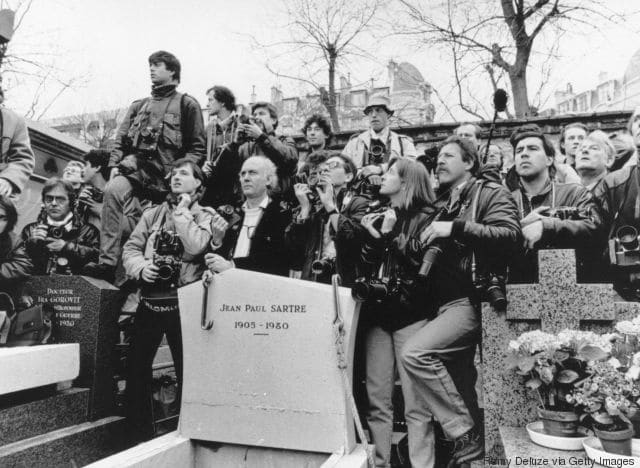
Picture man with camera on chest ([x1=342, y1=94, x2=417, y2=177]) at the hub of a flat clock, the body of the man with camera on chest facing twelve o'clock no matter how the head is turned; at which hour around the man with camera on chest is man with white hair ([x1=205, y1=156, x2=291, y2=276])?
The man with white hair is roughly at 1 o'clock from the man with camera on chest.

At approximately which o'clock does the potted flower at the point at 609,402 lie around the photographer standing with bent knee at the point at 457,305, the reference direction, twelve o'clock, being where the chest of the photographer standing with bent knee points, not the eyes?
The potted flower is roughly at 9 o'clock from the photographer standing with bent knee.

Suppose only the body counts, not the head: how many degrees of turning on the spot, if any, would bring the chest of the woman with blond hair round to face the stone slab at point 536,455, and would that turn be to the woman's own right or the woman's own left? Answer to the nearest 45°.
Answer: approximately 90° to the woman's own left

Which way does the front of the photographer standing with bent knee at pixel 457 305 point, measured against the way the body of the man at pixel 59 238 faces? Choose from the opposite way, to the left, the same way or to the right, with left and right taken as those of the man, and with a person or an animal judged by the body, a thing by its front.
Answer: to the right

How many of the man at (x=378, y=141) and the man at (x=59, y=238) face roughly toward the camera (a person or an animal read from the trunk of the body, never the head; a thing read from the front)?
2

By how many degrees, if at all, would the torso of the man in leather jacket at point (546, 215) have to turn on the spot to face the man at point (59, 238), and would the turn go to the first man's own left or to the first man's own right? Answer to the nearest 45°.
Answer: approximately 45° to the first man's own right

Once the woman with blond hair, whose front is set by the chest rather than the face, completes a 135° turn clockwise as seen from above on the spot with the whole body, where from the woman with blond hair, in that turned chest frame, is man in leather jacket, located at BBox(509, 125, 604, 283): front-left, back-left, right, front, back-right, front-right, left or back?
right

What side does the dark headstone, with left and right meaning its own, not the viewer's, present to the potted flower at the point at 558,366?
left

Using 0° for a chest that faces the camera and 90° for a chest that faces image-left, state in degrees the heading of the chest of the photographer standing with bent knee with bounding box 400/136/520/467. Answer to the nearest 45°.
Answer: approximately 45°

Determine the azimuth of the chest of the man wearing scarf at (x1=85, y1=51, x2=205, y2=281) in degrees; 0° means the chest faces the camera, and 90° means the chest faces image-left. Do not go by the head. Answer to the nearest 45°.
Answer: approximately 45°

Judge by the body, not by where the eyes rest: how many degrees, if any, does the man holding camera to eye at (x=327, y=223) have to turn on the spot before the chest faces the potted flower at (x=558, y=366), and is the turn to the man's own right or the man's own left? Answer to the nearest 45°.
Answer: approximately 90° to the man's own left
